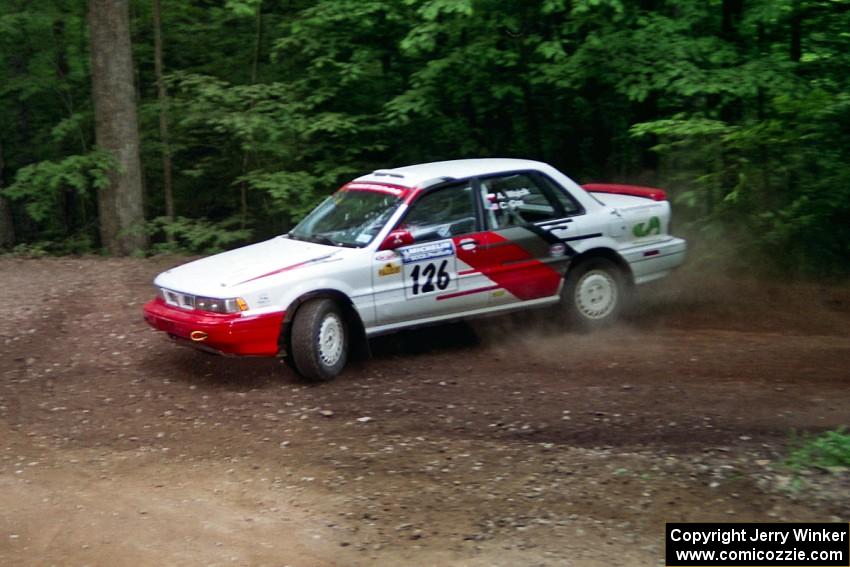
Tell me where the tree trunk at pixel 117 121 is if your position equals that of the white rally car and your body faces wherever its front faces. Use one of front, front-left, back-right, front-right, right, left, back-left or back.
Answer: right

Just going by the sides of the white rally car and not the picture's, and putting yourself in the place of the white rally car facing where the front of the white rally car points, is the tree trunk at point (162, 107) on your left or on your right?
on your right

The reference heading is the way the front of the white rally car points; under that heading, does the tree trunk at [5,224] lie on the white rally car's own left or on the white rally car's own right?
on the white rally car's own right

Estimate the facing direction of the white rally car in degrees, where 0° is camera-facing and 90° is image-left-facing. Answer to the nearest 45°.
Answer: approximately 45°

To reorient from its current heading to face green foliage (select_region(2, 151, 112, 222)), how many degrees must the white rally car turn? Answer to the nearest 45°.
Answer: approximately 90° to its right

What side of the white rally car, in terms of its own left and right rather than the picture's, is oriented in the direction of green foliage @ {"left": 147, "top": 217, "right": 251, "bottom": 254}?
right

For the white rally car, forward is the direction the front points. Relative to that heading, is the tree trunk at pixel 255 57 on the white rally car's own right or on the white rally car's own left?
on the white rally car's own right
